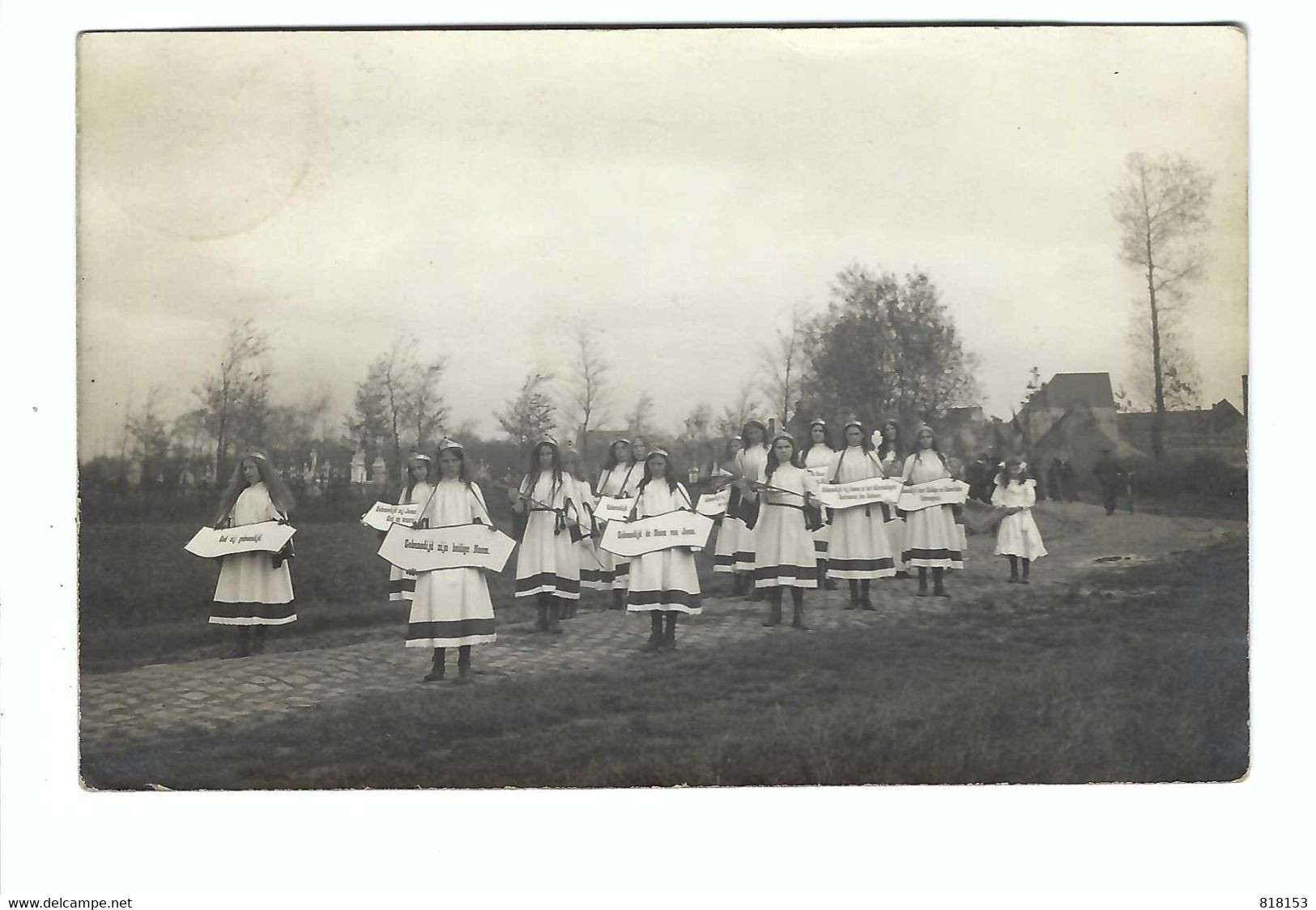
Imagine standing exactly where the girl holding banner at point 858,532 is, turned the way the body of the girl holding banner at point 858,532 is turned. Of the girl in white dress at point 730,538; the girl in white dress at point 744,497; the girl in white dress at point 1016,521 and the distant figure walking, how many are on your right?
2

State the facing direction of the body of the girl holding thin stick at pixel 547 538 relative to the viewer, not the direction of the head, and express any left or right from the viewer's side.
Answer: facing the viewer

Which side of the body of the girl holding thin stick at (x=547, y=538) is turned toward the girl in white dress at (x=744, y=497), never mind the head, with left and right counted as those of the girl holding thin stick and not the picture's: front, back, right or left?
left

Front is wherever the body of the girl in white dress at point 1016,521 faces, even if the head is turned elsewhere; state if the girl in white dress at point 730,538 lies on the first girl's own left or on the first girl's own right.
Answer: on the first girl's own right

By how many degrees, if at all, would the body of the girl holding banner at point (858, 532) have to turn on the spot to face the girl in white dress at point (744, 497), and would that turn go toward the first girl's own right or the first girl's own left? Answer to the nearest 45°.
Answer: approximately 90° to the first girl's own right

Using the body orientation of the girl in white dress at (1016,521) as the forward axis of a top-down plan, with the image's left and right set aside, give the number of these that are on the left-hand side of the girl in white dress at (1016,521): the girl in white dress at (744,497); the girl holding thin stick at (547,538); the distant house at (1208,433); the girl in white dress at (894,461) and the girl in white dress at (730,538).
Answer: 1

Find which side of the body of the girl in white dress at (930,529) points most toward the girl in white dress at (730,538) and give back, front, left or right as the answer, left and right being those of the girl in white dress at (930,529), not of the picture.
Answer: right

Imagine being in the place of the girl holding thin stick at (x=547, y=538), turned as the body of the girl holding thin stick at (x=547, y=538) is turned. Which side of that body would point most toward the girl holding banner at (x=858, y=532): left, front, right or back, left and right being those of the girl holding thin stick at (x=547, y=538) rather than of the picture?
left

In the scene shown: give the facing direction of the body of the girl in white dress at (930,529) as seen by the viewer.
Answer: toward the camera
